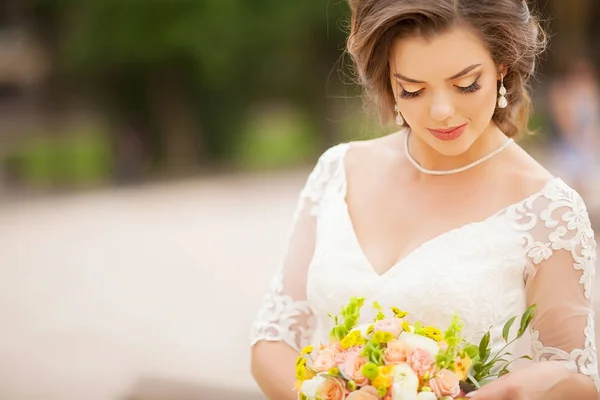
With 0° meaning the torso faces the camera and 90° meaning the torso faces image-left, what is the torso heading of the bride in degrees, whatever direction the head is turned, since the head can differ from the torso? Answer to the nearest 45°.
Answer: approximately 45°

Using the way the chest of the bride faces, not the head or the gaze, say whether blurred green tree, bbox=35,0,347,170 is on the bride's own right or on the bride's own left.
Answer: on the bride's own right
